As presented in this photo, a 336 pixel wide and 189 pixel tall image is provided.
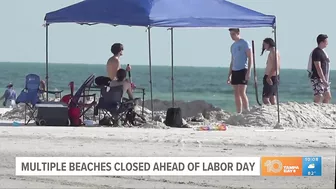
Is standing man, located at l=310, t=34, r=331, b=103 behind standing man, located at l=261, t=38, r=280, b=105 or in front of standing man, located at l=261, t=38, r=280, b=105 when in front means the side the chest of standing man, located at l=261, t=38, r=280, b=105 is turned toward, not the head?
behind

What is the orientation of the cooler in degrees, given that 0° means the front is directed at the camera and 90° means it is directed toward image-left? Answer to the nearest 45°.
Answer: approximately 0°

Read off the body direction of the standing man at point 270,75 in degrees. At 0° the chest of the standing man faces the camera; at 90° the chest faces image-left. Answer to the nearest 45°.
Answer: approximately 90°

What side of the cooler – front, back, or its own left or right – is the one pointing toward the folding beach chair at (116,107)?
left

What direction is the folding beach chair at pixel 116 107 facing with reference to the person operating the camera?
facing away from the viewer and to the right of the viewer

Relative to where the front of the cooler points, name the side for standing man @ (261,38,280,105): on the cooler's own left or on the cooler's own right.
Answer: on the cooler's own left
